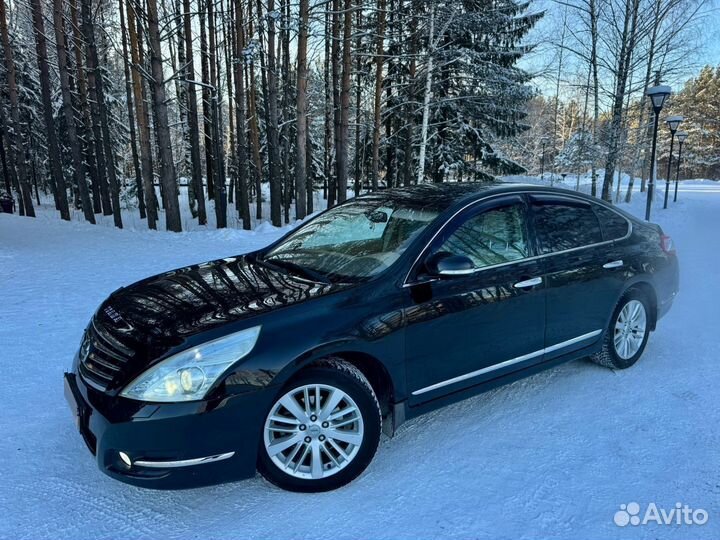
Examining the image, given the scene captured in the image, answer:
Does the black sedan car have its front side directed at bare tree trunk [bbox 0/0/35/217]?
no

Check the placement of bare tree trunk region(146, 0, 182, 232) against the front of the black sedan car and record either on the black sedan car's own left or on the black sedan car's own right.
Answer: on the black sedan car's own right

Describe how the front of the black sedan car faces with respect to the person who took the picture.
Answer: facing the viewer and to the left of the viewer

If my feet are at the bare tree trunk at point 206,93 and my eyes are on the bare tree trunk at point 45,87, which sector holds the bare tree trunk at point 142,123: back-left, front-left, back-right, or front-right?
front-left

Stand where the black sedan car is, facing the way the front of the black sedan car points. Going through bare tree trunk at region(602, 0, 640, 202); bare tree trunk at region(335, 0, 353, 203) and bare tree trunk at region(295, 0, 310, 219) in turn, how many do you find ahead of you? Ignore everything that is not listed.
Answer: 0

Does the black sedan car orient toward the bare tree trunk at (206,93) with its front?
no

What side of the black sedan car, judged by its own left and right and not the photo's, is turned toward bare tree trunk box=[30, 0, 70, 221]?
right

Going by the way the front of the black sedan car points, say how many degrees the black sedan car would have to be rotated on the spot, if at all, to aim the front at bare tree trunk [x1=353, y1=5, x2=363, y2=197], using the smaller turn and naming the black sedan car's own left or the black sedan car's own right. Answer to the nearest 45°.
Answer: approximately 135° to the black sedan car's own right

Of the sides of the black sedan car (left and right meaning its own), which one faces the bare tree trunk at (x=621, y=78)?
back

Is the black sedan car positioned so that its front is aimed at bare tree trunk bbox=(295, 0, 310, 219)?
no

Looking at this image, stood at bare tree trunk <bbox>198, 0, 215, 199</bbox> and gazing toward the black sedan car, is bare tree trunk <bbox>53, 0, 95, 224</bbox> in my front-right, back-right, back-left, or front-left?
front-right

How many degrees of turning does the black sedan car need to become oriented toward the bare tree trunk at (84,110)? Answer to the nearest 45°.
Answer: approximately 90° to its right

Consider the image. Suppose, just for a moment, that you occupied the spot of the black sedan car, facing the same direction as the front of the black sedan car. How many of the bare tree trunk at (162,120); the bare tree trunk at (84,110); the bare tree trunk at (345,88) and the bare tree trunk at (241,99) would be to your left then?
0

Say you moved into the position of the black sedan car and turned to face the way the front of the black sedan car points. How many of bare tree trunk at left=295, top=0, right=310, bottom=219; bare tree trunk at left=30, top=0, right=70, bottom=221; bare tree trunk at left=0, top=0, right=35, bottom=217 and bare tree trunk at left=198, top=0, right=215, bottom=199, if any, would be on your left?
0

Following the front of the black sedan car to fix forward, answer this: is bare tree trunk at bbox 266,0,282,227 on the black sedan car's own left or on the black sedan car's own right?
on the black sedan car's own right

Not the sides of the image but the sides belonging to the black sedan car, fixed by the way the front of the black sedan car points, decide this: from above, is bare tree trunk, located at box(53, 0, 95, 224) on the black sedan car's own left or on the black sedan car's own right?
on the black sedan car's own right

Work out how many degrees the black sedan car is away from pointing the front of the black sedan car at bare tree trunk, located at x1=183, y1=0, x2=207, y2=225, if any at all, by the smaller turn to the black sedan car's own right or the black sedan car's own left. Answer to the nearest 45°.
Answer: approximately 135° to the black sedan car's own right
